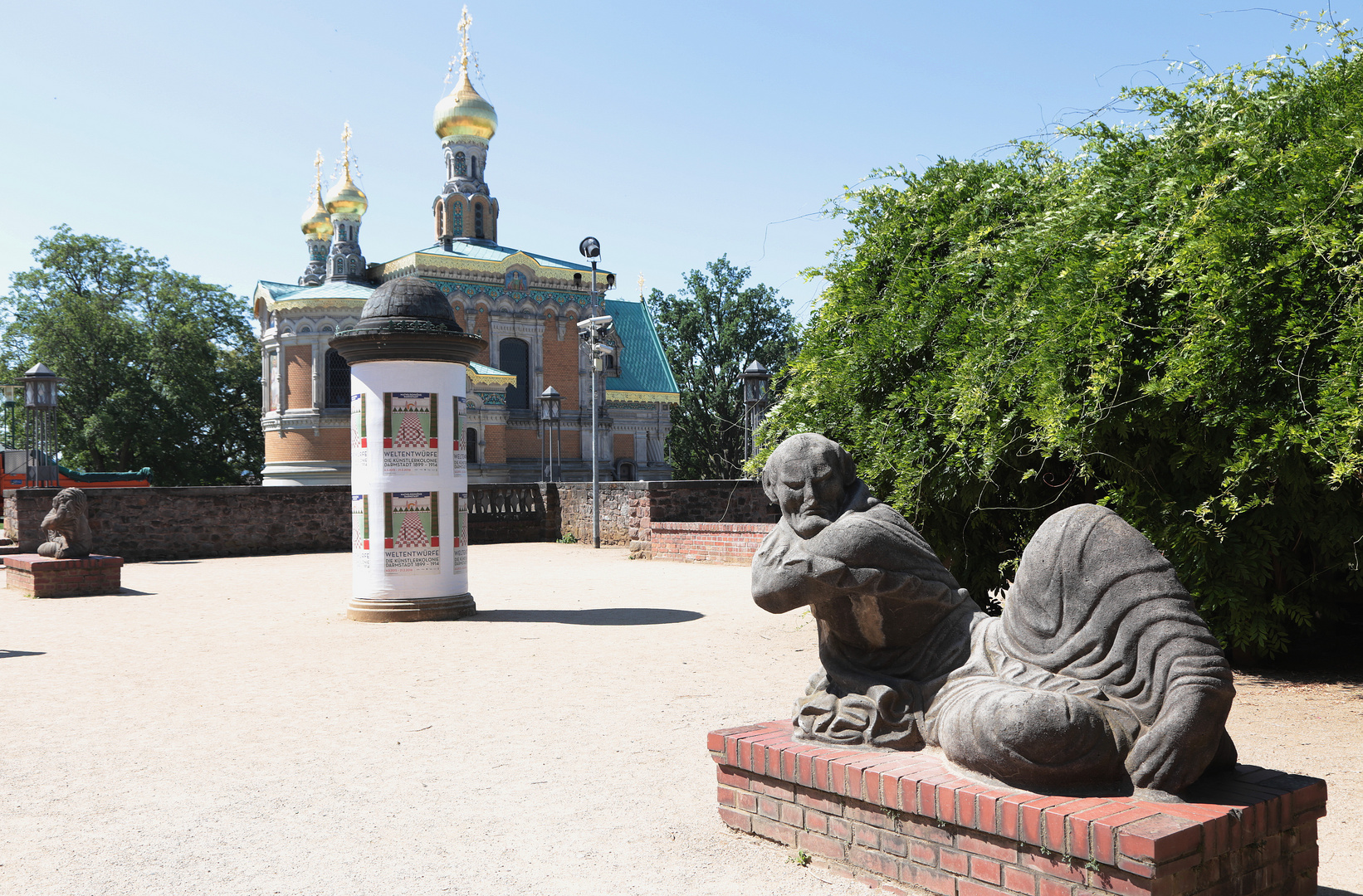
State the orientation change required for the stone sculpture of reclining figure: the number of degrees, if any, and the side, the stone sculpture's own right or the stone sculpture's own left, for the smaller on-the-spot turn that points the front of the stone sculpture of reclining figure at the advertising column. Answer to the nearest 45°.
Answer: approximately 135° to the stone sculpture's own right

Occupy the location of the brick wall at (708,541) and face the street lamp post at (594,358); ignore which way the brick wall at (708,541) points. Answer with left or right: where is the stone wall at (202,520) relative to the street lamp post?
left

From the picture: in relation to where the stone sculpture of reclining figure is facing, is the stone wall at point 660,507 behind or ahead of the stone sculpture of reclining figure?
behind

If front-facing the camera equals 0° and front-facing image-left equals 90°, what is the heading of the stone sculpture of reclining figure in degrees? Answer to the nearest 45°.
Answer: approximately 0°

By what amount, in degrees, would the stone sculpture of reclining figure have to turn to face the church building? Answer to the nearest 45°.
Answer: approximately 135° to its right
